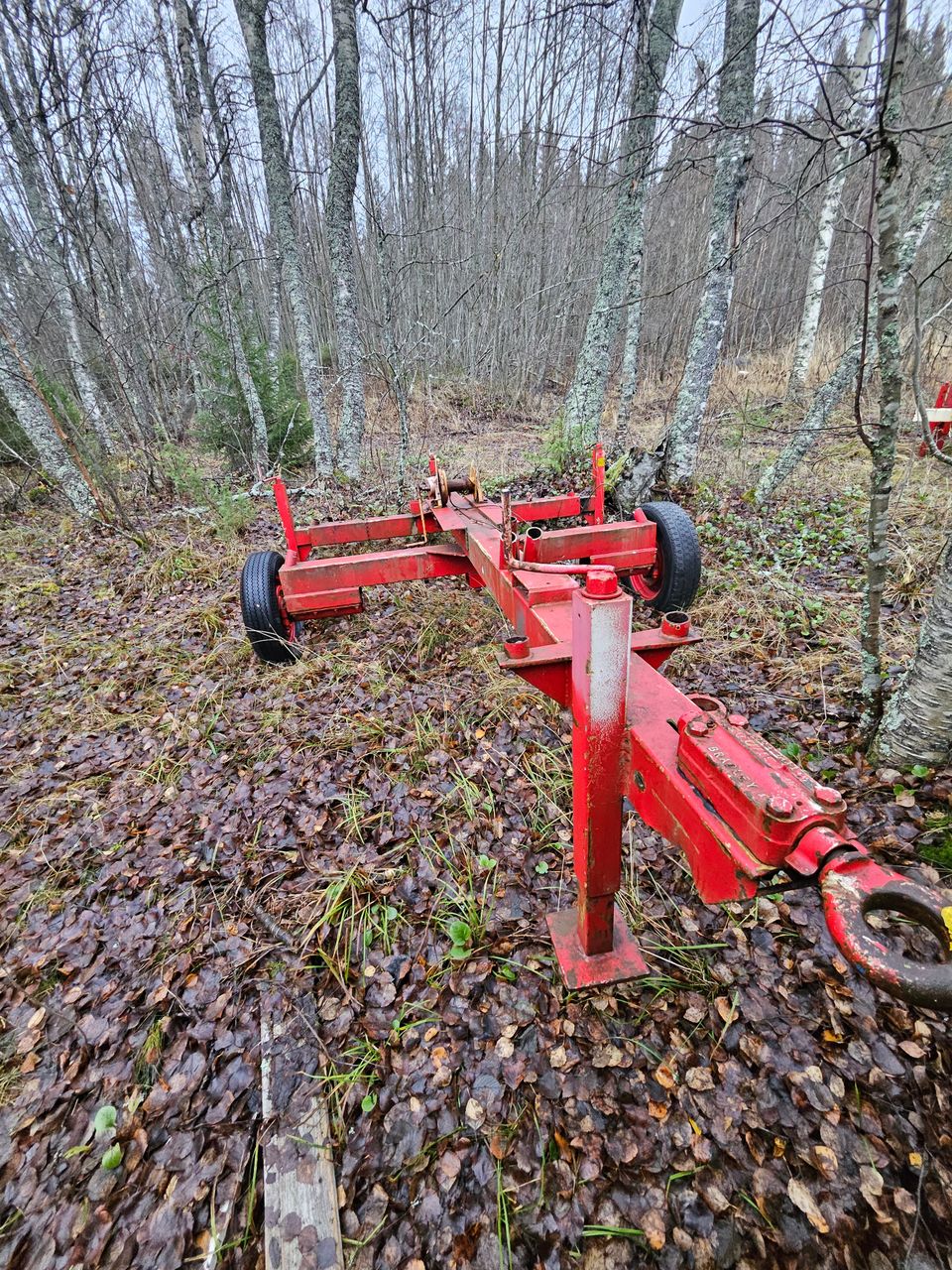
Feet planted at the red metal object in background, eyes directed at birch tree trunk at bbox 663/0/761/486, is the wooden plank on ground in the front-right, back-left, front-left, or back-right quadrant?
front-left

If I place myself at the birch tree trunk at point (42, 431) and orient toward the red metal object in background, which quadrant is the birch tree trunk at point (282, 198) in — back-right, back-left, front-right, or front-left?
front-left

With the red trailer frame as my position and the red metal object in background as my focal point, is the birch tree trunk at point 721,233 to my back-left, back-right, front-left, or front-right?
front-left

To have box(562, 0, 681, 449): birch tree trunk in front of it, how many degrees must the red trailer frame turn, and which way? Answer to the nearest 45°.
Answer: approximately 135° to its left

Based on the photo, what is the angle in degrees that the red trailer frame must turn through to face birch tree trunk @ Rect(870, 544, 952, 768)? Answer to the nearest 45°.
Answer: approximately 90° to its left

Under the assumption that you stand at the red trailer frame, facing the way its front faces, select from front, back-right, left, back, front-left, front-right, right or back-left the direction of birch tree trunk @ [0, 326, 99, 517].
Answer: back

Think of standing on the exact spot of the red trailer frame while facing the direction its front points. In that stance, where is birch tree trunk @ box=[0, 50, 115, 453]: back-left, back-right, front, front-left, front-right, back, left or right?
back

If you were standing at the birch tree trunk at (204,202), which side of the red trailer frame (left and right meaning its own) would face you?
back

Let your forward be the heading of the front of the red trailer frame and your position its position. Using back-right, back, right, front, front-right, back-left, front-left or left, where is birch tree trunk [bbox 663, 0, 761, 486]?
back-left

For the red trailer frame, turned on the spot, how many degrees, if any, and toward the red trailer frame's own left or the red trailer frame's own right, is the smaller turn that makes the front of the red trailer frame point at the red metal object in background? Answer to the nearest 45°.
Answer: approximately 90° to the red trailer frame's own left

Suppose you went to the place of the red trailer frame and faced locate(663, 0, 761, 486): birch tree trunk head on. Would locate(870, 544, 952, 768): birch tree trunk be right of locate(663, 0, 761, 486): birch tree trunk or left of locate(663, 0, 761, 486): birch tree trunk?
right

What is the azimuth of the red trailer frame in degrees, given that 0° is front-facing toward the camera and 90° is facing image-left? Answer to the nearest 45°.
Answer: approximately 315°

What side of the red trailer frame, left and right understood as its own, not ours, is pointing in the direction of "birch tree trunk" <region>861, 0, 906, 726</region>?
left

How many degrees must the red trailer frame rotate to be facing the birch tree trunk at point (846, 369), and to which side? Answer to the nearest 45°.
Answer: approximately 135° to its left

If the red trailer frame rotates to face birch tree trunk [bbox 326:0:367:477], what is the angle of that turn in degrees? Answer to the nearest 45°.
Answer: approximately 180°
